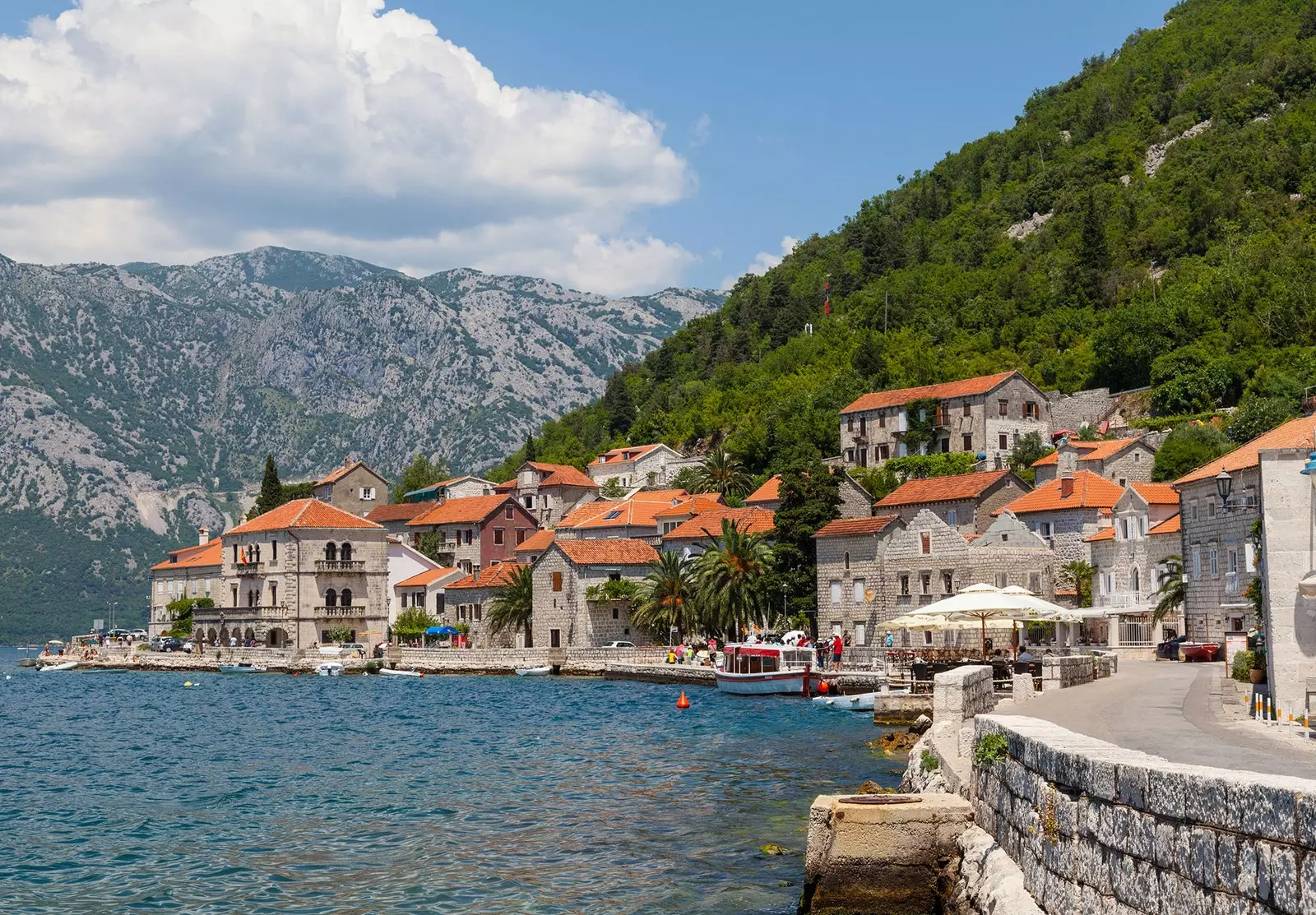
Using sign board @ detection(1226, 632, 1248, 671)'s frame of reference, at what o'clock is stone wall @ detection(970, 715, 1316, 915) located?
The stone wall is roughly at 12 o'clock from the sign board.

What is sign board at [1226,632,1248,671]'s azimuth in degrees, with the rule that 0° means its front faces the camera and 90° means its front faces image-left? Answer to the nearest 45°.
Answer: approximately 0°
